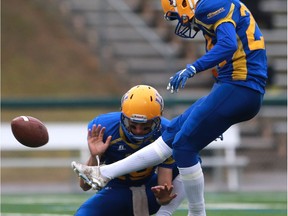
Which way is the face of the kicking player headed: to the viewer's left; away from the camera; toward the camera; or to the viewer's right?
to the viewer's left

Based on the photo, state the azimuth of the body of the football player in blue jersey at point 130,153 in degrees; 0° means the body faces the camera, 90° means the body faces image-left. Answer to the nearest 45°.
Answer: approximately 0°

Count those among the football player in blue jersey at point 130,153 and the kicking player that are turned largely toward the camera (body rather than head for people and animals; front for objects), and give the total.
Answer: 1

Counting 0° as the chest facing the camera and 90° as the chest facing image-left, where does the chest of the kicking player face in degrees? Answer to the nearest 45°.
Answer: approximately 90°

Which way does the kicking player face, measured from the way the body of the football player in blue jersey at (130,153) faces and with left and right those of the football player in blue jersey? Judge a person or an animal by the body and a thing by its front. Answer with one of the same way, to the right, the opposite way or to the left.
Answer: to the right

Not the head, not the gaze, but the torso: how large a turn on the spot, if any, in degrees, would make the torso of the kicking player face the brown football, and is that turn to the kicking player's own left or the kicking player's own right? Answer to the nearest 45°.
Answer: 0° — they already face it

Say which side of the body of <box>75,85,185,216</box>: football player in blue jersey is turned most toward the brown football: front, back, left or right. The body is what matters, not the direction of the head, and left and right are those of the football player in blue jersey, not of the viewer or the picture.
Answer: right
